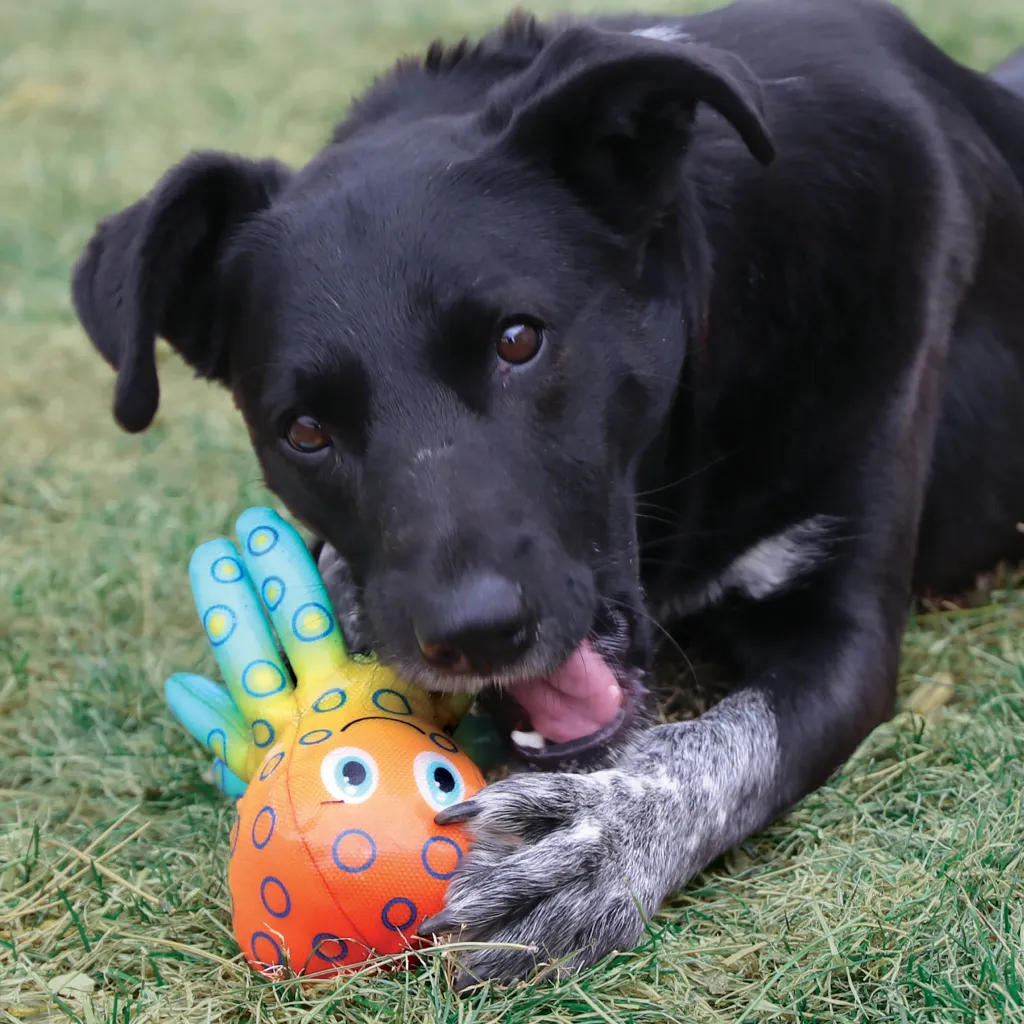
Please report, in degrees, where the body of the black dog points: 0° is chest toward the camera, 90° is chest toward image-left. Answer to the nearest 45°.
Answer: approximately 45°
